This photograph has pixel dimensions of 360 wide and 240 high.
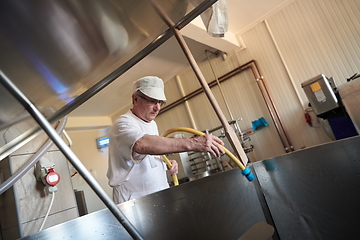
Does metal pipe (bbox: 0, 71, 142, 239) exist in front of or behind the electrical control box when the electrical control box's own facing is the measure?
in front

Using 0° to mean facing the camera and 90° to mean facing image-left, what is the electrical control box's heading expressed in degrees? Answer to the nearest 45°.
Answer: approximately 45°

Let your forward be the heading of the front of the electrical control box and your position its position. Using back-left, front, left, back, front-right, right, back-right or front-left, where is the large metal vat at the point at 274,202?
front-left

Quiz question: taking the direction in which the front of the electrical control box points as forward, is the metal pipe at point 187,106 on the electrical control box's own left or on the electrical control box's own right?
on the electrical control box's own right

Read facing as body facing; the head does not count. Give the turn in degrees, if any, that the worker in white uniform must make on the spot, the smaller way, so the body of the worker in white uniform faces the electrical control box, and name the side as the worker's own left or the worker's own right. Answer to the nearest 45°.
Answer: approximately 90° to the worker's own left

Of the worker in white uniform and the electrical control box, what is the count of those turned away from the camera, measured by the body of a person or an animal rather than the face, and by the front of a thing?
0

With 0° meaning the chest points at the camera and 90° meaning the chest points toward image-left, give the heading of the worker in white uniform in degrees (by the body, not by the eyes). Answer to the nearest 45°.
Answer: approximately 315°
